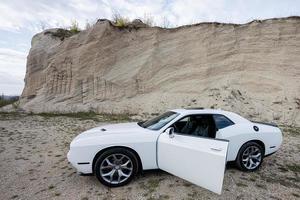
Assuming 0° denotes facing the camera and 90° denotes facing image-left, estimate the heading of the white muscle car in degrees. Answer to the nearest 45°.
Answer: approximately 45°
